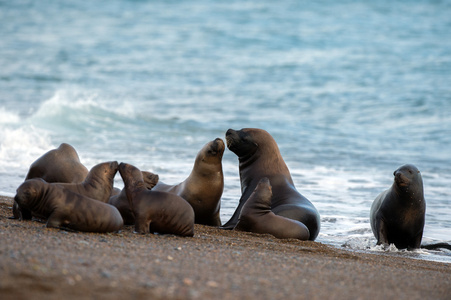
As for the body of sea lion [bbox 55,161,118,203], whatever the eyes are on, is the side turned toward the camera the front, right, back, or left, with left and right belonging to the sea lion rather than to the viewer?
right

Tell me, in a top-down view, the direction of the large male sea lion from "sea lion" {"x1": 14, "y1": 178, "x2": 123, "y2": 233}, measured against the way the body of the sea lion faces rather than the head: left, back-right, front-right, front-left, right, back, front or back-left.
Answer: back-right

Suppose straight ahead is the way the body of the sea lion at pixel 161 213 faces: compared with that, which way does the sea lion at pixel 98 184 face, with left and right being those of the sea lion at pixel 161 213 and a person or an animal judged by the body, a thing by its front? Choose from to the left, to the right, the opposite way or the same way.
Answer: the opposite way

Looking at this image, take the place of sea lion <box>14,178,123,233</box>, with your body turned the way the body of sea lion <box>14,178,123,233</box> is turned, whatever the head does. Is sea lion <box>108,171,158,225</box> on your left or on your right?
on your right

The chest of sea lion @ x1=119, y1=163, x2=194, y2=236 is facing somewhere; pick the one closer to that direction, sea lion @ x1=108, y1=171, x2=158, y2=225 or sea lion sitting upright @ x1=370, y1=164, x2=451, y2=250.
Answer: the sea lion

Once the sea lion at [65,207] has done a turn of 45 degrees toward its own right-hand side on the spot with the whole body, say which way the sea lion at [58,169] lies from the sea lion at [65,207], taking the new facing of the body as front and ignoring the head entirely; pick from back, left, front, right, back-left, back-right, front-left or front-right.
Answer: front-right

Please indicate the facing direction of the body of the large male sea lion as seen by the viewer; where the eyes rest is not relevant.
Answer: to the viewer's left

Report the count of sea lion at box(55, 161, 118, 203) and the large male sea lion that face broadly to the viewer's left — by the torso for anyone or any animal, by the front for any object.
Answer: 1

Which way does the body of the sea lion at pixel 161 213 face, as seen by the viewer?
to the viewer's left

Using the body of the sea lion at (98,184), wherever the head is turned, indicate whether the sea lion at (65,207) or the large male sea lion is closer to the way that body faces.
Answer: the large male sea lion

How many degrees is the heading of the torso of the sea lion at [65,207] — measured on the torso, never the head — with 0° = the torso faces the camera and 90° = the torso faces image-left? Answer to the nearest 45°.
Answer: approximately 90°

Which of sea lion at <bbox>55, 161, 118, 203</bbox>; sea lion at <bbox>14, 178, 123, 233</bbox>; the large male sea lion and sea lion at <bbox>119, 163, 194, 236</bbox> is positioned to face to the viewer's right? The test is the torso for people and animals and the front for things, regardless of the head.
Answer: sea lion at <bbox>55, 161, 118, 203</bbox>
